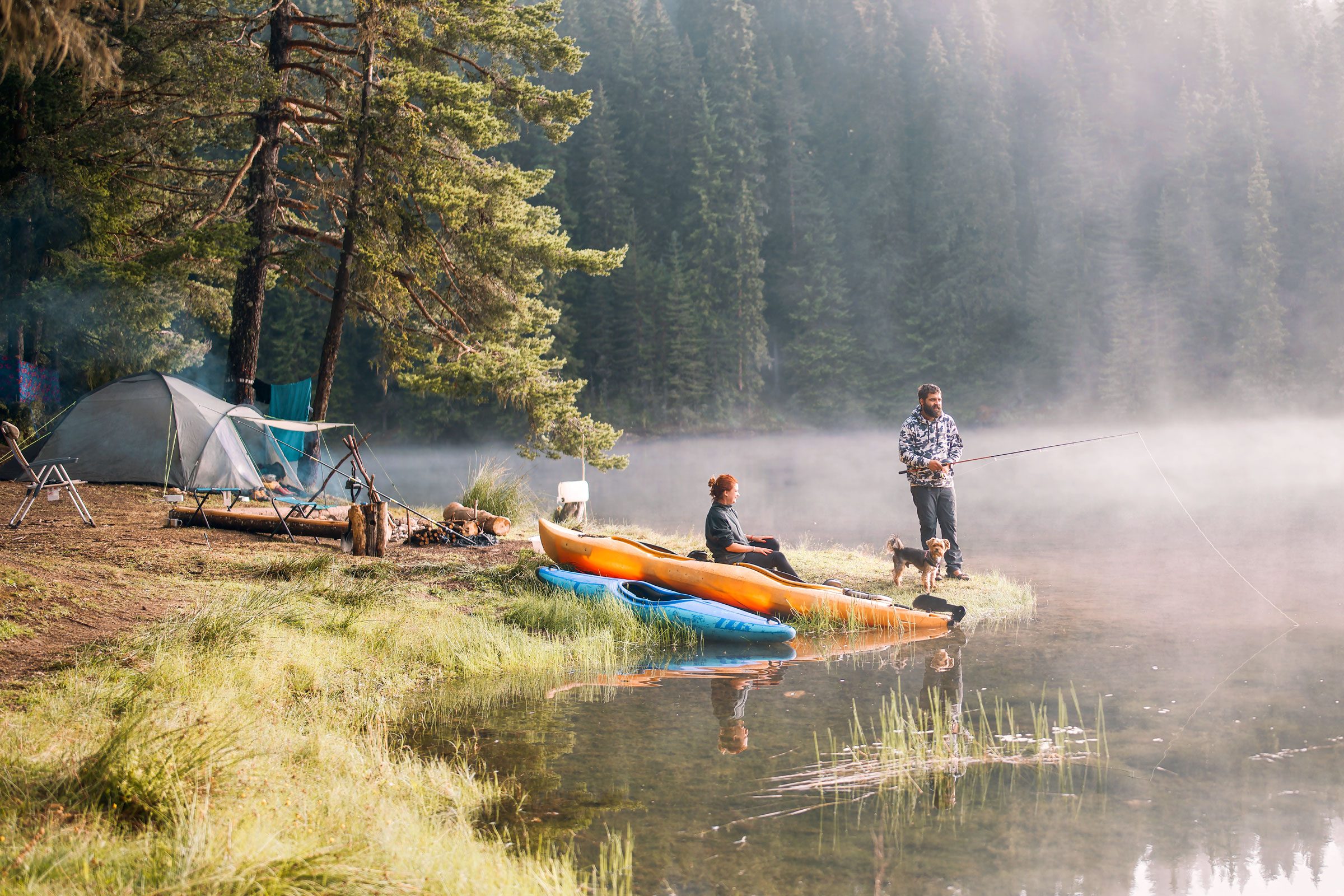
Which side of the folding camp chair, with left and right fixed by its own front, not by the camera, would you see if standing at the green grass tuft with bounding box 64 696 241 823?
right

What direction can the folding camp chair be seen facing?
to the viewer's right

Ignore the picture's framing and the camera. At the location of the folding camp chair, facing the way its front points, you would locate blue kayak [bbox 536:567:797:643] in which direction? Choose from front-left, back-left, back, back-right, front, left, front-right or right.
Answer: front-right

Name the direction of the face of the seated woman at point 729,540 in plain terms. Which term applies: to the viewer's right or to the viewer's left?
to the viewer's right

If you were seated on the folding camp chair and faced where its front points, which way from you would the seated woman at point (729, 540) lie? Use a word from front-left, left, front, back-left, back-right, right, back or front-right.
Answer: front-right

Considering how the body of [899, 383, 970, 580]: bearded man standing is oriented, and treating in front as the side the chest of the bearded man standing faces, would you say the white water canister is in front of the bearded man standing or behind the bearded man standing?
behind

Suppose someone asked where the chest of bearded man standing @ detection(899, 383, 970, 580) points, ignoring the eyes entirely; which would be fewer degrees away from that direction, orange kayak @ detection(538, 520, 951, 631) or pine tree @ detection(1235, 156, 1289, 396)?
the orange kayak

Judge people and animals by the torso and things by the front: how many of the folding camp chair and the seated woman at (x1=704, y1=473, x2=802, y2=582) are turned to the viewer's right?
2

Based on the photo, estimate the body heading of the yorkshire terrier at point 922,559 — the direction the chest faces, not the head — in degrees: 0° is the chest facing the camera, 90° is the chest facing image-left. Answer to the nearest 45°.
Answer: approximately 315°

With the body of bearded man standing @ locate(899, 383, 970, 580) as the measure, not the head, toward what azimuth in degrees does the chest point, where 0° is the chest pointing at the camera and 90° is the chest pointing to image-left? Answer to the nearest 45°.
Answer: approximately 315°

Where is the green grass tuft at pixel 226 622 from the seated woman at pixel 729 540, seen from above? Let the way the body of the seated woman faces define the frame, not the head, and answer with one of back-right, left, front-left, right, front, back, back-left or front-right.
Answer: back-right

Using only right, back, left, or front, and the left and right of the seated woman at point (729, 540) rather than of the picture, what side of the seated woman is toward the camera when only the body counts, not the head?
right
